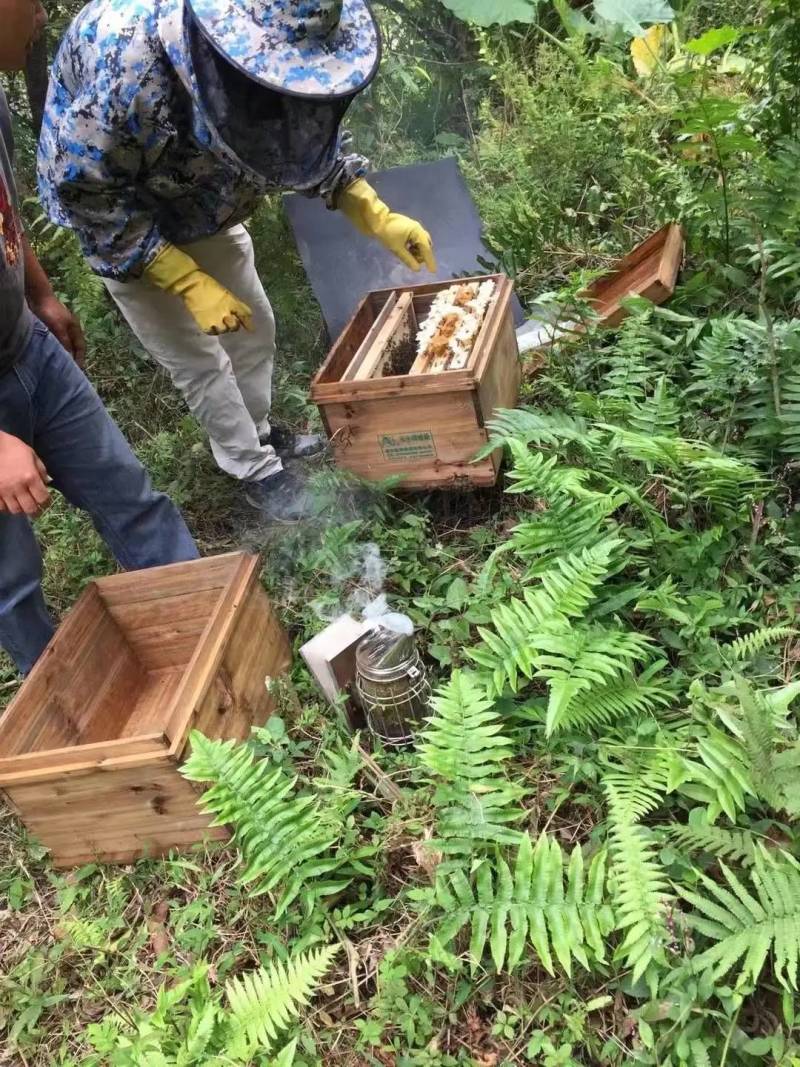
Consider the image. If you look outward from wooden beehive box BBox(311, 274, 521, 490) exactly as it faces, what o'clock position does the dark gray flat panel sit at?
The dark gray flat panel is roughly at 6 o'clock from the wooden beehive box.

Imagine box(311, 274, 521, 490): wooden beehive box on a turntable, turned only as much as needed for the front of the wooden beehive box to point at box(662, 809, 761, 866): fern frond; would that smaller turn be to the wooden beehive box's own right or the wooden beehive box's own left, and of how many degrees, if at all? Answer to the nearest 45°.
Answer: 0° — it already faces it

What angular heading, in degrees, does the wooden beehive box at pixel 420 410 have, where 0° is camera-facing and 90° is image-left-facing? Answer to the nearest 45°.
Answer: approximately 0°

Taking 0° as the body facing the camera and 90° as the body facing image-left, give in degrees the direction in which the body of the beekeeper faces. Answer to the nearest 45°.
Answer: approximately 315°

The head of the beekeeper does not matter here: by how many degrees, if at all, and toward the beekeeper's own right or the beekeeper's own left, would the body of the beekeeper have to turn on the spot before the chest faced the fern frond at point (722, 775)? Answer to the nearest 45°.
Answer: approximately 45° to the beekeeper's own right
